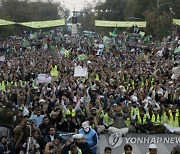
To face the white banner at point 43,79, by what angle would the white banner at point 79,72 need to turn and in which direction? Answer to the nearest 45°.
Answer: approximately 45° to its right

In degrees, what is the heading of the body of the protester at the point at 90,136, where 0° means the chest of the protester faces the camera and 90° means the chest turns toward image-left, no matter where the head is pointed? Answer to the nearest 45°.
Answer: approximately 45°

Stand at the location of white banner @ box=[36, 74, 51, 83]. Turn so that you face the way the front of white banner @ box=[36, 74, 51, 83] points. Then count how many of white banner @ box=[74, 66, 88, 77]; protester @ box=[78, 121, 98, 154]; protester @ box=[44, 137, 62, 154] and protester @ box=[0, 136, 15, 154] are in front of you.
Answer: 3

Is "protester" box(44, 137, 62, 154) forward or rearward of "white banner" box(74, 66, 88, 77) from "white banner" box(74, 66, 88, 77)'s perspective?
forward

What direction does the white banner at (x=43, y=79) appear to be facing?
toward the camera

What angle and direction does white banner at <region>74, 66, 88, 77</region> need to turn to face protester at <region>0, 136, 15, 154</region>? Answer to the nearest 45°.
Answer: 0° — it already faces them

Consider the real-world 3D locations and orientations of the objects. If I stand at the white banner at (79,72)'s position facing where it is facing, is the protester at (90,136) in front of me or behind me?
in front

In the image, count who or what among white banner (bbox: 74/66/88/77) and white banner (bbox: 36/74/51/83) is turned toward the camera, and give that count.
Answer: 2

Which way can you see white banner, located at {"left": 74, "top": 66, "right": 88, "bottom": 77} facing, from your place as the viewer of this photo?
facing the viewer

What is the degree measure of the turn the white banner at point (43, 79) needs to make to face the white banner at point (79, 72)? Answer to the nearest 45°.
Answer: approximately 135° to its left

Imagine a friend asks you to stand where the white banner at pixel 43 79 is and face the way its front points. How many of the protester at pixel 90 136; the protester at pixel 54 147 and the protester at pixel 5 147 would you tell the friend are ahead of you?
3

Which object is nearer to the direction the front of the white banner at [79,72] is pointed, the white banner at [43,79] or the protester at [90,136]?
the protester

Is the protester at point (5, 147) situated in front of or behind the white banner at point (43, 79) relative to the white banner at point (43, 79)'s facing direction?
in front

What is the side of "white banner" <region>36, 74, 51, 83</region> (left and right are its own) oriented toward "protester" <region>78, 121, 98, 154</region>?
front

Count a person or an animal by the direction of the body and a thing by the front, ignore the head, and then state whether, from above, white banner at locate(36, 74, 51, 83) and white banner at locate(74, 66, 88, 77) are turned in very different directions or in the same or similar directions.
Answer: same or similar directions

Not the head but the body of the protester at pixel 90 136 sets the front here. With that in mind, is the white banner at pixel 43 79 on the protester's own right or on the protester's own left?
on the protester's own right
